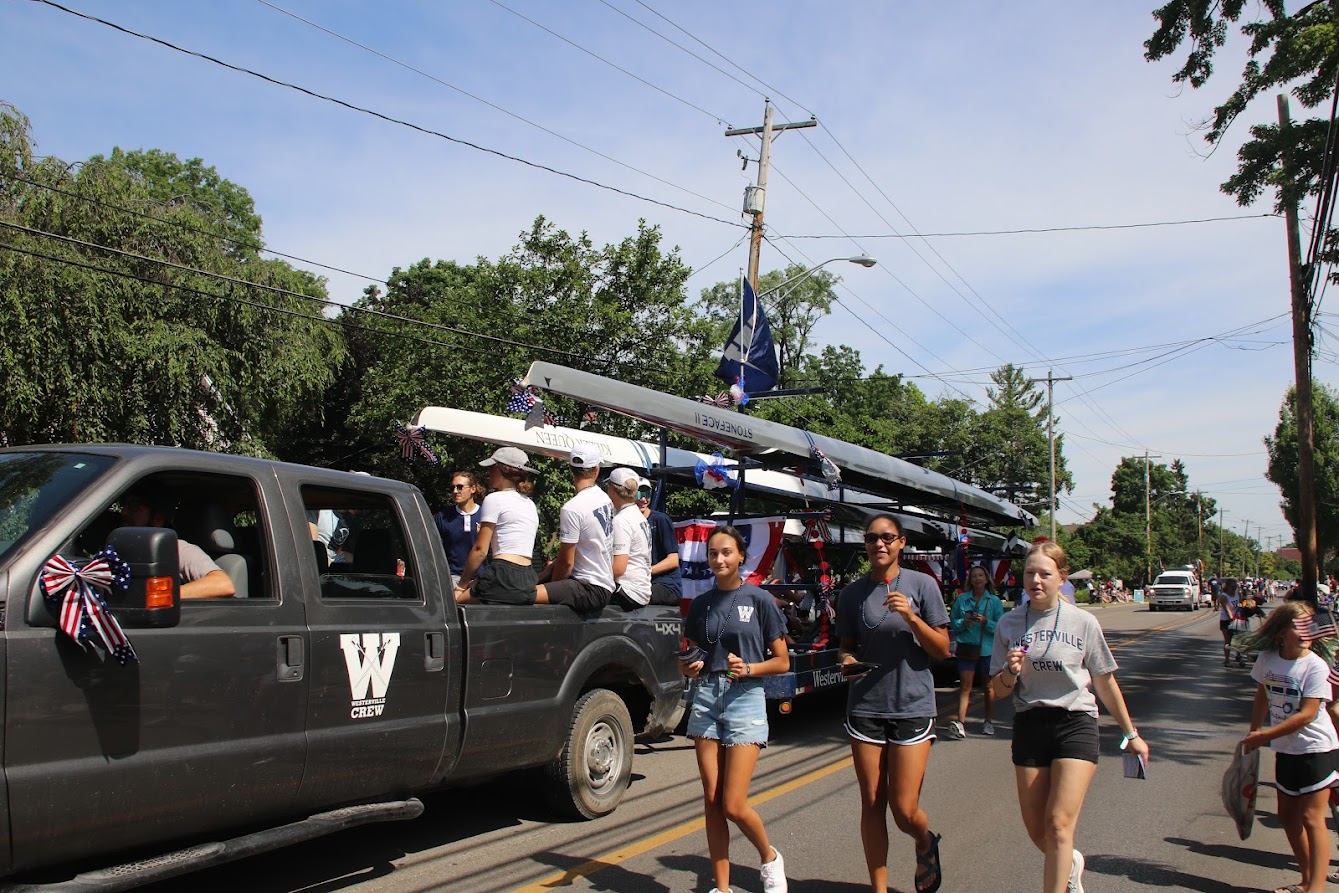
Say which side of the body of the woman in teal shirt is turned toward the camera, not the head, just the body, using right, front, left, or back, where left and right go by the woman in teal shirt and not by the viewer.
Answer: front

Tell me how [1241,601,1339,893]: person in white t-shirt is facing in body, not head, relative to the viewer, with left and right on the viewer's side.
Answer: facing the viewer and to the left of the viewer

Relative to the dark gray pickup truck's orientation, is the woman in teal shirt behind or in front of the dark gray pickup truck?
behind

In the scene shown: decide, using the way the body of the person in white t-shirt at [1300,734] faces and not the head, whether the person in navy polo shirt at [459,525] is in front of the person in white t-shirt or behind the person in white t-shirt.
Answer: in front

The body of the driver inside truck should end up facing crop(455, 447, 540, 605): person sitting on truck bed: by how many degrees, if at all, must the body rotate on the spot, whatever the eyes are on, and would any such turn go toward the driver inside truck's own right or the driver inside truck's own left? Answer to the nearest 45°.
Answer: approximately 180°

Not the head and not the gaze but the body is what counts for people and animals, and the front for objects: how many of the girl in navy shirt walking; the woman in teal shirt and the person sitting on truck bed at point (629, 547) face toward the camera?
2

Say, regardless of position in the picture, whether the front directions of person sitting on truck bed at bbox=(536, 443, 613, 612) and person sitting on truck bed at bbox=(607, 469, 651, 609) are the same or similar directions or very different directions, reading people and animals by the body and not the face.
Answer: same or similar directions

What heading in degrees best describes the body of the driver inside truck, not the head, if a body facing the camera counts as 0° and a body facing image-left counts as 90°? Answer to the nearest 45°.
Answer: approximately 45°

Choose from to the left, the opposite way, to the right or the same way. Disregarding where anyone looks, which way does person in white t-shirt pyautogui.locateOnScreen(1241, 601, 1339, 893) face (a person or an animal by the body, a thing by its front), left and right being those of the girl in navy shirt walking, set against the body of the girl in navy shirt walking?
to the right

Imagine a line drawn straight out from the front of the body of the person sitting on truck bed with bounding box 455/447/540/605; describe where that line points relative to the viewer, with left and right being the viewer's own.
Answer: facing away from the viewer and to the left of the viewer

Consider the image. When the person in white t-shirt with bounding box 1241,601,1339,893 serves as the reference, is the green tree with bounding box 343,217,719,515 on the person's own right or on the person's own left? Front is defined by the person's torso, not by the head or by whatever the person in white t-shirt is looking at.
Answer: on the person's own right

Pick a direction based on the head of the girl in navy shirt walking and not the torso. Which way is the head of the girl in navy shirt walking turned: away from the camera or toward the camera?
toward the camera

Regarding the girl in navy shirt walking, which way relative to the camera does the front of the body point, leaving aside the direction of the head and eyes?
toward the camera
